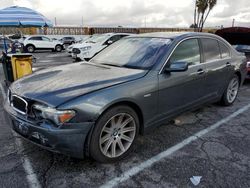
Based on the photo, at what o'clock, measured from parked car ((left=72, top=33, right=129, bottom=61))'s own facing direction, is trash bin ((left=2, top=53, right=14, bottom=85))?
The trash bin is roughly at 11 o'clock from the parked car.

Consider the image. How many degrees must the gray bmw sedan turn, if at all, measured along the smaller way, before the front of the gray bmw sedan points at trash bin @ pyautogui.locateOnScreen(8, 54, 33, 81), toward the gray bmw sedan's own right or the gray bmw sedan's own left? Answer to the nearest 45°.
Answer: approximately 90° to the gray bmw sedan's own right
